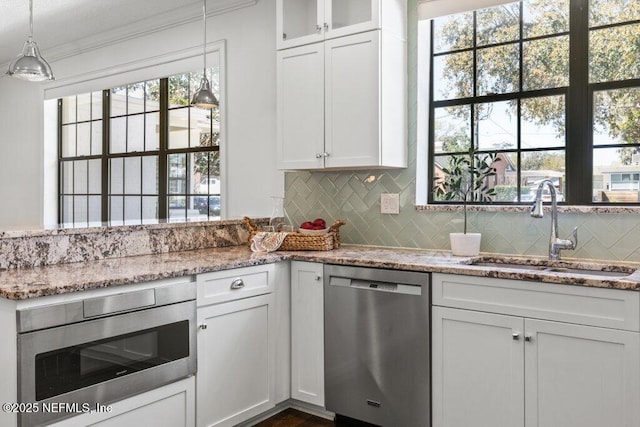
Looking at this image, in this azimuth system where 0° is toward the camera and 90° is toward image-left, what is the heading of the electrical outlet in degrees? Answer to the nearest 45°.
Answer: approximately 0°

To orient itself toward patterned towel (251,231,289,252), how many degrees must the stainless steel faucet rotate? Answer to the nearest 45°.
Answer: approximately 45° to its right

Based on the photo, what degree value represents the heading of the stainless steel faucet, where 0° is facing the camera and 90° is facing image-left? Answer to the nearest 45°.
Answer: approximately 45°

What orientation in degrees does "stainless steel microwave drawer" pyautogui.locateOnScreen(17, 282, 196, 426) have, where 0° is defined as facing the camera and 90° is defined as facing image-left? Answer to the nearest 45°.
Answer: approximately 315°

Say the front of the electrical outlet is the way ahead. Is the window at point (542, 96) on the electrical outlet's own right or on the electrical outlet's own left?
on the electrical outlet's own left
